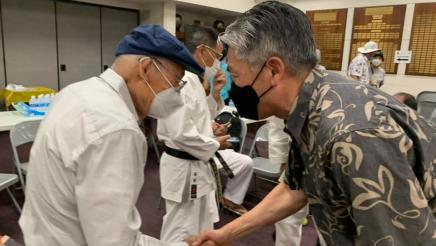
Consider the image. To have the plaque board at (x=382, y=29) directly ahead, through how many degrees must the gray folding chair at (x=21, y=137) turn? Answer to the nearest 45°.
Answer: approximately 45° to its left

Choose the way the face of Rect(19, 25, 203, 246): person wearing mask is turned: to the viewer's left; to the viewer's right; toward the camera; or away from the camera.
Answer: to the viewer's right

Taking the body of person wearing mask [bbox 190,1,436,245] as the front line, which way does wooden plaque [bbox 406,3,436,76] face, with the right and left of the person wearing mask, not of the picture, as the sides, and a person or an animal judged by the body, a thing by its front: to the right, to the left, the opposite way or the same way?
to the left

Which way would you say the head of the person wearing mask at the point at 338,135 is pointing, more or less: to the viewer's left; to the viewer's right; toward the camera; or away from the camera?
to the viewer's left

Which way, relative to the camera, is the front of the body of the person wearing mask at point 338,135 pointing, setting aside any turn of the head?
to the viewer's left

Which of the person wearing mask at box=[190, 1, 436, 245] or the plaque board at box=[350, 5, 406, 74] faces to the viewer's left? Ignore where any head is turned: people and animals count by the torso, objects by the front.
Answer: the person wearing mask

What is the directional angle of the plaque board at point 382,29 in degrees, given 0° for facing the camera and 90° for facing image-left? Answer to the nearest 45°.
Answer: approximately 0°

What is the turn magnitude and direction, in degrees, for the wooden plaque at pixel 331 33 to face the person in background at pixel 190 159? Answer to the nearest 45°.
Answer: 0° — it already faces them
